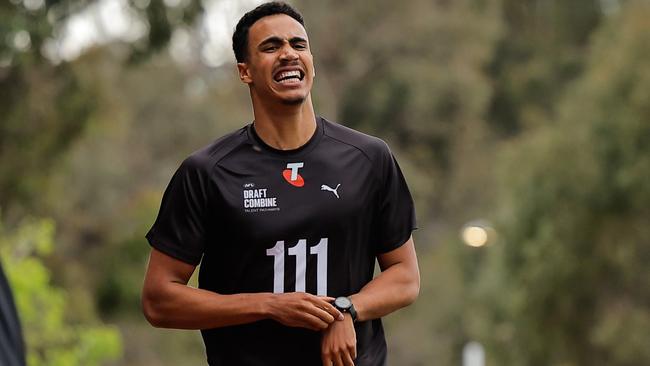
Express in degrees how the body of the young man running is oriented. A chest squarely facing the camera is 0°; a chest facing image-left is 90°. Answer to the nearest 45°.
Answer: approximately 0°
